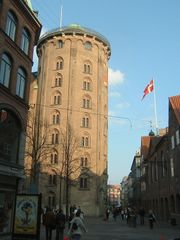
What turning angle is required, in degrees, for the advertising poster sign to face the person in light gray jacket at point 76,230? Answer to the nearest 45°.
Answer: approximately 45° to its left

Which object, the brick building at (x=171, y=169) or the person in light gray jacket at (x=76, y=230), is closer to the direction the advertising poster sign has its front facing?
the person in light gray jacket

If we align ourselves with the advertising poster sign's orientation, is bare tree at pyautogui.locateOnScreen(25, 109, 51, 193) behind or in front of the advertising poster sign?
behind

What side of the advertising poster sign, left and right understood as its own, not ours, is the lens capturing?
front

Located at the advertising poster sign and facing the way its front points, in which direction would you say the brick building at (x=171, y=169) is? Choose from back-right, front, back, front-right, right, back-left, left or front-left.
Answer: back-left

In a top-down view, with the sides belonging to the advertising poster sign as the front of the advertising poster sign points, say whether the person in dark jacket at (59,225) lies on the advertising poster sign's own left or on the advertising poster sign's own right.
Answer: on the advertising poster sign's own left

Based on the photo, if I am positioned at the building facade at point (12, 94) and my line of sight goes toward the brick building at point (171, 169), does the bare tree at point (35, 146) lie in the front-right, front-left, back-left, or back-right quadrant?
front-left
